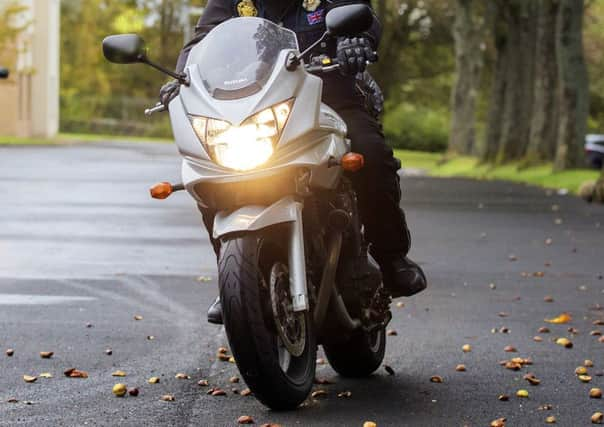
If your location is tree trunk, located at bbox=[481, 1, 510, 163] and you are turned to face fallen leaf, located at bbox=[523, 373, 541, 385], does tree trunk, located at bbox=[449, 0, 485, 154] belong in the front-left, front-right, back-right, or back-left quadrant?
back-right

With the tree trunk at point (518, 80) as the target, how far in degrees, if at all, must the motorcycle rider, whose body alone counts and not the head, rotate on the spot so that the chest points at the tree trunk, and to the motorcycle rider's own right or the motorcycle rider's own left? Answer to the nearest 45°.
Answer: approximately 180°

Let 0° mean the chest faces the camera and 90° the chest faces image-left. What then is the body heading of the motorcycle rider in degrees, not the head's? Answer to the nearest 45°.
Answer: approximately 0°

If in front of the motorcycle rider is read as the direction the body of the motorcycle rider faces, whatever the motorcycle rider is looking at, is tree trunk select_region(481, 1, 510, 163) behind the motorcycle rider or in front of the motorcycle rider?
behind

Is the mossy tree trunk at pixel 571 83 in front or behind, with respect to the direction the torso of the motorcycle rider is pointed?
behind
